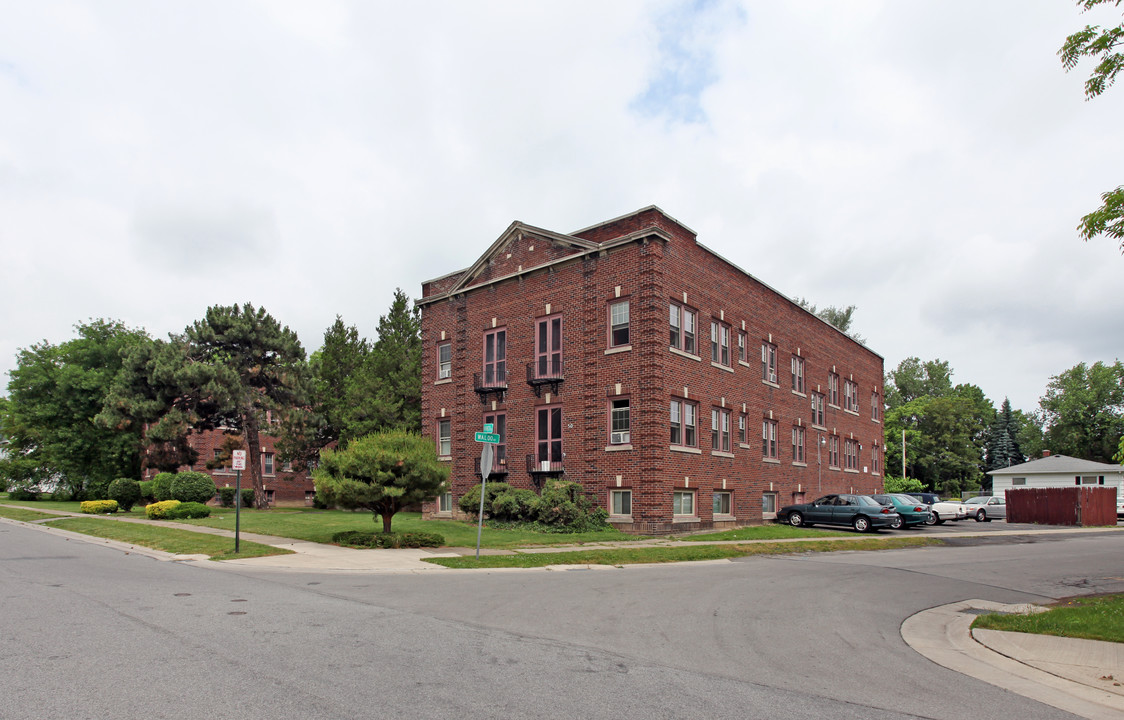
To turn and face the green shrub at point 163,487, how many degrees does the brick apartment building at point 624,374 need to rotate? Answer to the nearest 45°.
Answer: approximately 45° to its right

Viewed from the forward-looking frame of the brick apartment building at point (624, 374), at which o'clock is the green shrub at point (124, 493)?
The green shrub is roughly at 2 o'clock from the brick apartment building.

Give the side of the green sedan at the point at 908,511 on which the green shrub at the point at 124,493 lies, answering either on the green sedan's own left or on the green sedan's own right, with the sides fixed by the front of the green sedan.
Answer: on the green sedan's own left

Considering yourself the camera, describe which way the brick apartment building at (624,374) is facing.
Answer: facing the viewer and to the left of the viewer

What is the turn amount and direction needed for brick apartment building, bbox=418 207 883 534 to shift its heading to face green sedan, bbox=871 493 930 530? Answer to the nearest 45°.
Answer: approximately 180°

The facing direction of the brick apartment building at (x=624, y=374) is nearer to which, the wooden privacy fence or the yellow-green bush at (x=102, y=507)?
the yellow-green bush

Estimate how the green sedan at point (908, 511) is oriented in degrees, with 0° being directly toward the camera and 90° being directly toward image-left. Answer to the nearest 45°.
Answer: approximately 135°

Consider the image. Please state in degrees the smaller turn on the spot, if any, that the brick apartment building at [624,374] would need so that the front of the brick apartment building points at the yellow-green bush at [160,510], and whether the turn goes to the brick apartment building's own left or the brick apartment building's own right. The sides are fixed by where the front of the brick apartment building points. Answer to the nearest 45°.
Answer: approximately 45° to the brick apartment building's own right
